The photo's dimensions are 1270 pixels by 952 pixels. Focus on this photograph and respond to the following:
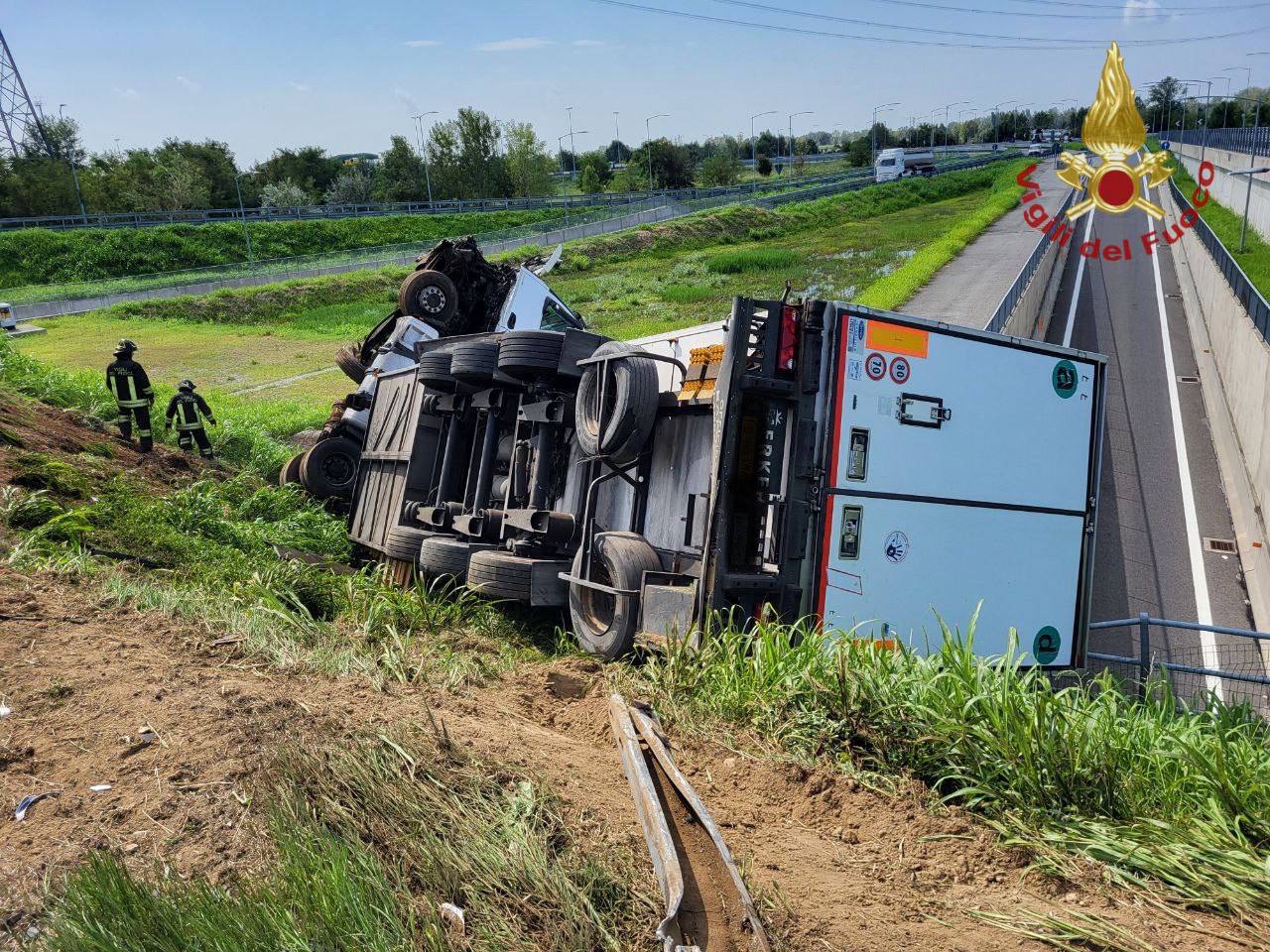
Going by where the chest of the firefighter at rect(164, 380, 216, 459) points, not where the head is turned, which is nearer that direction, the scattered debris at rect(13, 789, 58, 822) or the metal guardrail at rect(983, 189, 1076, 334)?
the metal guardrail

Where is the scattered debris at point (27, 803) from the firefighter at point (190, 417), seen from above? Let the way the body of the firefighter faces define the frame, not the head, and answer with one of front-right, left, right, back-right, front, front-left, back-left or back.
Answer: back

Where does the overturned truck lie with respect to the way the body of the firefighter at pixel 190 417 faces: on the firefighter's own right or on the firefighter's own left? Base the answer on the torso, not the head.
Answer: on the firefighter's own right

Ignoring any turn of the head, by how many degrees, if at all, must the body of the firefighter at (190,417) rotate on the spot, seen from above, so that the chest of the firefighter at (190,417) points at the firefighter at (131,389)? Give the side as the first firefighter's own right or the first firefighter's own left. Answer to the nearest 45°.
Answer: approximately 135° to the first firefighter's own left

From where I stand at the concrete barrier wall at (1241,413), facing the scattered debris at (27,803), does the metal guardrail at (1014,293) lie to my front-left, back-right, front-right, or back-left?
back-right
